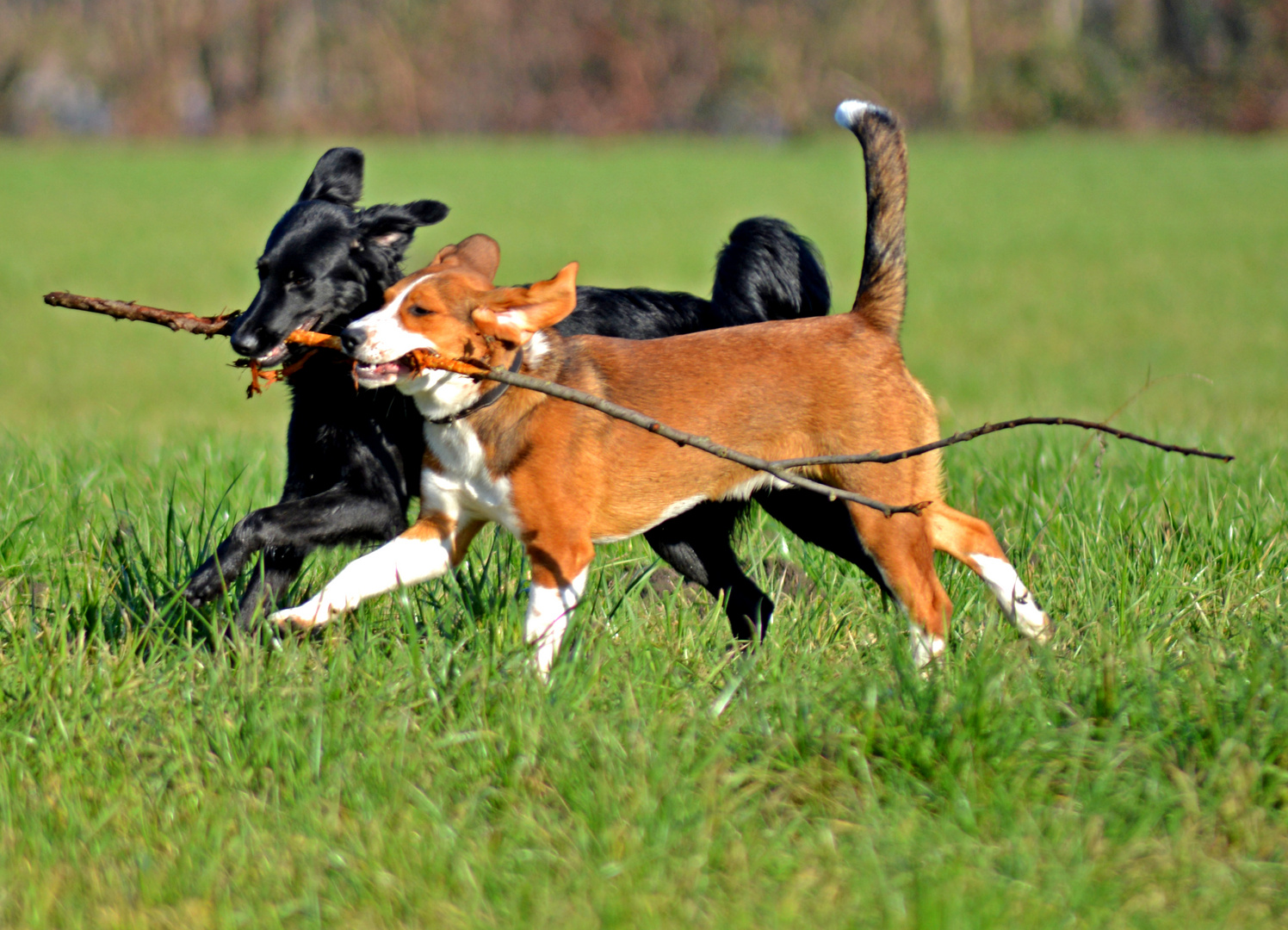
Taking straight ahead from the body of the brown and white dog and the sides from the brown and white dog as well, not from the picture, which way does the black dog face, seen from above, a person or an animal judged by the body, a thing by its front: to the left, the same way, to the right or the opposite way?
the same way

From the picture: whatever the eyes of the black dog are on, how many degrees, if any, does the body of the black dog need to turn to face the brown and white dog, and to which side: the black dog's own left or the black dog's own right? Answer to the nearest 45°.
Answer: approximately 135° to the black dog's own left

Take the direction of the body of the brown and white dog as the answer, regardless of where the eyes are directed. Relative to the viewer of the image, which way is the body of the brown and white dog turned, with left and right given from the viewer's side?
facing to the left of the viewer

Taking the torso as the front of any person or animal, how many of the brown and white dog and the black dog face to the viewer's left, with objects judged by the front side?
2

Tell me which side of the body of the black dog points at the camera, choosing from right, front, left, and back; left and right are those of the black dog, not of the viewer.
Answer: left

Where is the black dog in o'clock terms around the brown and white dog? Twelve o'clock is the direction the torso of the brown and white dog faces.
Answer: The black dog is roughly at 1 o'clock from the brown and white dog.
